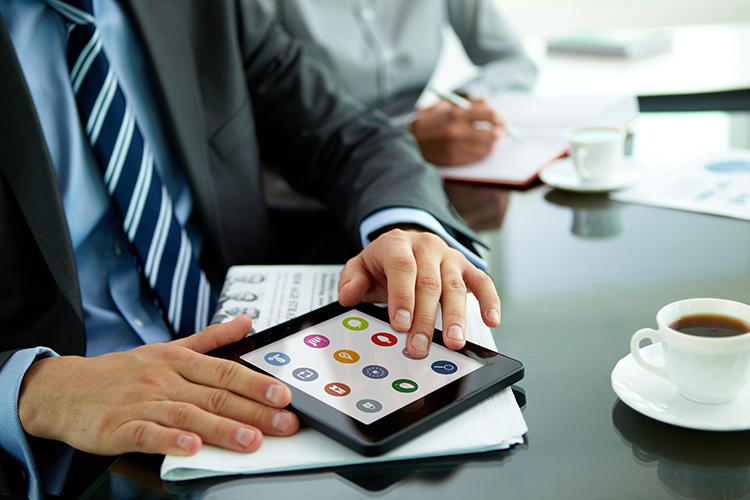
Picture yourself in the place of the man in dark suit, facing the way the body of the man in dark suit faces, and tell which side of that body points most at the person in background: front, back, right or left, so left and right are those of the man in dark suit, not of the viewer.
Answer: left

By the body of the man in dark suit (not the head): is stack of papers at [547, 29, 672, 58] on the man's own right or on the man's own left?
on the man's own left

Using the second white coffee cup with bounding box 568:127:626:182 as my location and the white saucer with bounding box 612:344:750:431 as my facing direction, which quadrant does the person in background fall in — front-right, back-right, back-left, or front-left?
back-right

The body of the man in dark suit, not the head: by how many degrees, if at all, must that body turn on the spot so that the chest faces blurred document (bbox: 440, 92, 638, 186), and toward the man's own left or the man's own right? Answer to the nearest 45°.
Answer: approximately 90° to the man's own left

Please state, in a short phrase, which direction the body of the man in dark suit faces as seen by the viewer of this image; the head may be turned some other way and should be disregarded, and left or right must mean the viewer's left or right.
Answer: facing the viewer and to the right of the viewer
